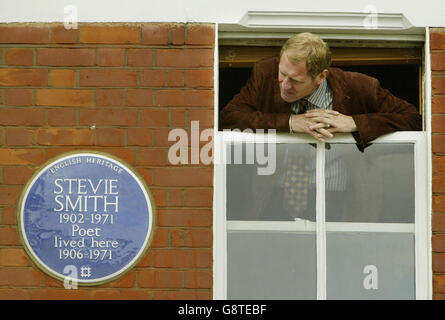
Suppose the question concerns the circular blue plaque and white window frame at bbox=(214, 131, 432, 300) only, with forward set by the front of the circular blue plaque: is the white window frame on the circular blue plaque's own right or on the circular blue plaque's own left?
on the circular blue plaque's own left

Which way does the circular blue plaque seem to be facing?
toward the camera
